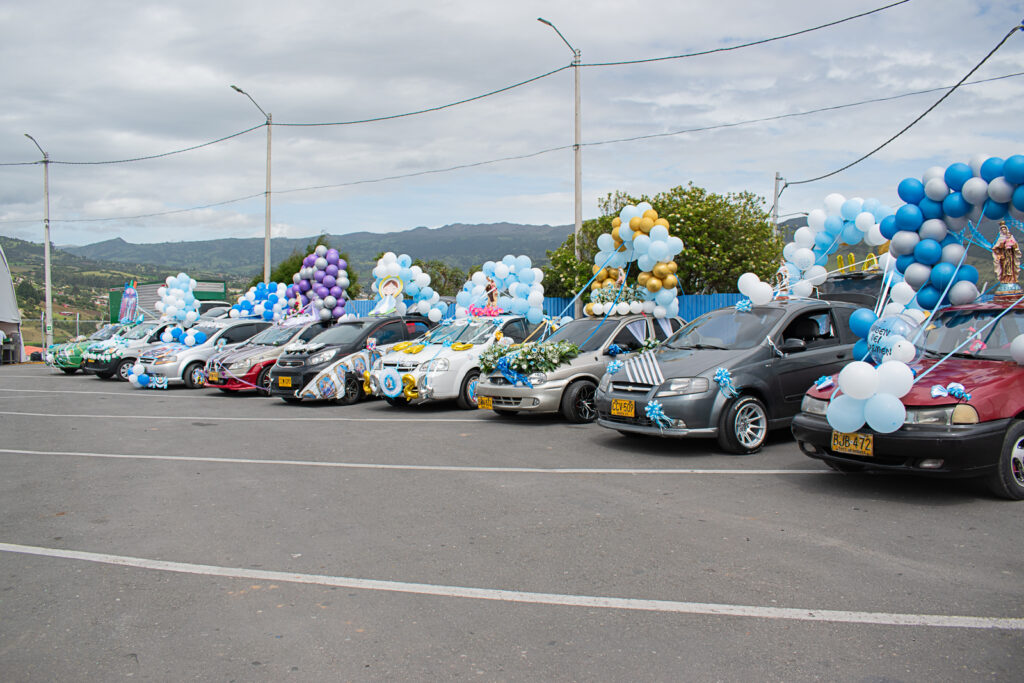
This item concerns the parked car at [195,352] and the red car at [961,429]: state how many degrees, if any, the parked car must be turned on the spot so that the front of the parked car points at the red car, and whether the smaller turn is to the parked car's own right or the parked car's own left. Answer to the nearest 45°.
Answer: approximately 45° to the parked car's own left

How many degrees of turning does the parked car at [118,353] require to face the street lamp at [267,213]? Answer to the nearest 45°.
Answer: approximately 180°

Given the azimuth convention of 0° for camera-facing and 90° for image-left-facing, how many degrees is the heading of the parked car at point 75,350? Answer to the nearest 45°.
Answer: approximately 45°

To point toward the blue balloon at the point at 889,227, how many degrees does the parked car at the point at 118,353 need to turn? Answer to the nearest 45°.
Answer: approximately 45° to its left

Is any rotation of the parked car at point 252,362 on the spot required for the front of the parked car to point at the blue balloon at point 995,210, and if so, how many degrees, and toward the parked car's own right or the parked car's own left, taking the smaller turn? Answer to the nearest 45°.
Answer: approximately 90° to the parked car's own left

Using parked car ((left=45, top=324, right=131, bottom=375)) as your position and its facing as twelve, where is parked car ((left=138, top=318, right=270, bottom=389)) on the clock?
parked car ((left=138, top=318, right=270, bottom=389)) is roughly at 10 o'clock from parked car ((left=45, top=324, right=131, bottom=375)).

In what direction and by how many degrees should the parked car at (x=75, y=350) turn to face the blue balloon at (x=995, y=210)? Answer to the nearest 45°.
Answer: approximately 45° to its left

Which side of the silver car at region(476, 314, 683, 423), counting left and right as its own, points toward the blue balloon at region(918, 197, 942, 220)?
left

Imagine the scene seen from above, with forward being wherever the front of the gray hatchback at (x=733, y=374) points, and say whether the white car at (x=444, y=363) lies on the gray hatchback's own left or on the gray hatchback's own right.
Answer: on the gray hatchback's own right

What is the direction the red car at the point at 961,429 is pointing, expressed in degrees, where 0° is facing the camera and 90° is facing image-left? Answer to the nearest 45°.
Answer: approximately 45°

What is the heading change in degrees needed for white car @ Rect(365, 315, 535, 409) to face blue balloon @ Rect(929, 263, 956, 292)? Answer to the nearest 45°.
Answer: approximately 90° to its left
